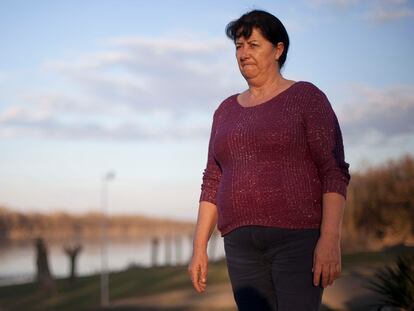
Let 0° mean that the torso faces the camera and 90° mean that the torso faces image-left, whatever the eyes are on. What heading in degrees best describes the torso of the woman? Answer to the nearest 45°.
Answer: approximately 45°

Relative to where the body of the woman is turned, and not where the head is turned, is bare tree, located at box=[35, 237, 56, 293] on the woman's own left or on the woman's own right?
on the woman's own right
